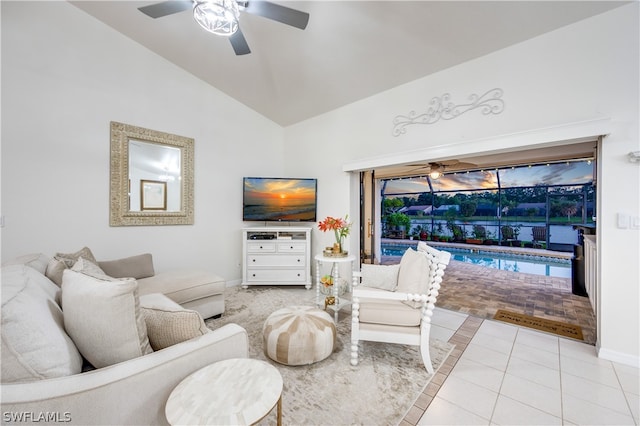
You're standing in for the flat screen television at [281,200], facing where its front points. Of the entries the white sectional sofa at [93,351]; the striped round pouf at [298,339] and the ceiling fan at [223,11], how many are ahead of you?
3

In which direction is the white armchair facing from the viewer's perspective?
to the viewer's left

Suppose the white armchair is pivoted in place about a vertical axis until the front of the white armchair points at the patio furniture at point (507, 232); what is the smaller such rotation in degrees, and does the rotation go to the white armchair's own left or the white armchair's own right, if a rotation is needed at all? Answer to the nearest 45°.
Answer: approximately 135° to the white armchair's own right

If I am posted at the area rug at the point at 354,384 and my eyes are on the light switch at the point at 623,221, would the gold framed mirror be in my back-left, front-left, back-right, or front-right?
back-left

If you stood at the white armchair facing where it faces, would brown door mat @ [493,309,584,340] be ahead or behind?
behind

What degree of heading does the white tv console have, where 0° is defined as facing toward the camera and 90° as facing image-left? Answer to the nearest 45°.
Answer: approximately 0°

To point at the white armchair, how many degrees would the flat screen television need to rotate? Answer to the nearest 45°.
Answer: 0° — it already faces it

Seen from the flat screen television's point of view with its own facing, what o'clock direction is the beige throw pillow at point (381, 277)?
The beige throw pillow is roughly at 11 o'clock from the flat screen television.

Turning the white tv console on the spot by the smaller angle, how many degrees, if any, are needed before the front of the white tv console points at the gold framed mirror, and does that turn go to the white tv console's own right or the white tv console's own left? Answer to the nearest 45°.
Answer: approximately 90° to the white tv console's own right

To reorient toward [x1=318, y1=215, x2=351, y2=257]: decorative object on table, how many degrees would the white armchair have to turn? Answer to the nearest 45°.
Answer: approximately 45° to its right

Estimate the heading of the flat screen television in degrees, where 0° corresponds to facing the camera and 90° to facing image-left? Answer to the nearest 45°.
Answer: approximately 0°
